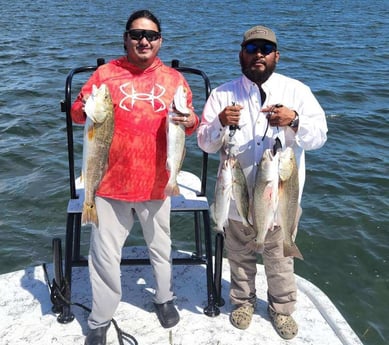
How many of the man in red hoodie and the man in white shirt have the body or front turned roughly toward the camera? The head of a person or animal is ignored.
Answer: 2

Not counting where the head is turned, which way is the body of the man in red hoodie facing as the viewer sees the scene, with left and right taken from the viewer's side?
facing the viewer

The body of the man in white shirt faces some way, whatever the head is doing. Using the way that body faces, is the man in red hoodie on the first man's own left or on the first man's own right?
on the first man's own right

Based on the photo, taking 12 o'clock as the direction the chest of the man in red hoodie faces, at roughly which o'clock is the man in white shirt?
The man in white shirt is roughly at 9 o'clock from the man in red hoodie.

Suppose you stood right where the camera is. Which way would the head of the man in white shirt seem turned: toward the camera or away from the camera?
toward the camera

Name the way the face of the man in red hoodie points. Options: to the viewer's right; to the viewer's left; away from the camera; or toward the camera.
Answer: toward the camera

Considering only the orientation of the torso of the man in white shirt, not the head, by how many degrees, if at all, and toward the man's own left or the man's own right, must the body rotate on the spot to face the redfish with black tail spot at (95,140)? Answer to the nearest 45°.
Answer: approximately 45° to the man's own right

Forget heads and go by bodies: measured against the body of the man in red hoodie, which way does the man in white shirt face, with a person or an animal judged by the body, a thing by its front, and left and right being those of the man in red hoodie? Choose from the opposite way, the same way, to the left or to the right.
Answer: the same way
